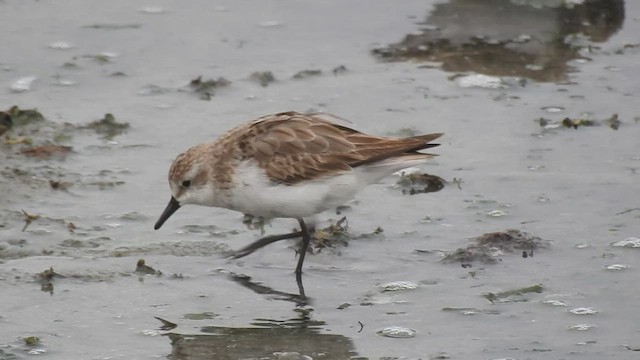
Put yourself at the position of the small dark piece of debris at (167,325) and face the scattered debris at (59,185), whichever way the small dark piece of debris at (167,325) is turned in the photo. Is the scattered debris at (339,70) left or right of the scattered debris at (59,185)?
right

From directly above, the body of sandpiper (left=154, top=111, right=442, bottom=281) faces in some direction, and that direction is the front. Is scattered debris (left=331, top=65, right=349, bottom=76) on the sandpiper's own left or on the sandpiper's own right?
on the sandpiper's own right

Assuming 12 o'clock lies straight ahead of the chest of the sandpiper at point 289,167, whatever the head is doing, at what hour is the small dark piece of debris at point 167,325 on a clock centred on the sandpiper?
The small dark piece of debris is roughly at 10 o'clock from the sandpiper.

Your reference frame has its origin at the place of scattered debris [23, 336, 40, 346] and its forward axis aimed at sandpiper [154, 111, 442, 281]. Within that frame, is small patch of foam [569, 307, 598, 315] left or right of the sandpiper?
right

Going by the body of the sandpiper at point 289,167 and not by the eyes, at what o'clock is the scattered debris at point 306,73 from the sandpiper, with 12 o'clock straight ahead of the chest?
The scattered debris is roughly at 3 o'clock from the sandpiper.

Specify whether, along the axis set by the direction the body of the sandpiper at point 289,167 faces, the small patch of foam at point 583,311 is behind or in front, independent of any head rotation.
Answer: behind

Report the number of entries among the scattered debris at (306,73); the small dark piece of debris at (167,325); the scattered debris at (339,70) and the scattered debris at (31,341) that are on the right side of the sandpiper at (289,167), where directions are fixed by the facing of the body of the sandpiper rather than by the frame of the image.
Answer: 2

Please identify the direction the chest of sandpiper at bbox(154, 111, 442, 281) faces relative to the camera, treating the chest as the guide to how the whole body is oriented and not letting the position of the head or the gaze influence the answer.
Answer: to the viewer's left

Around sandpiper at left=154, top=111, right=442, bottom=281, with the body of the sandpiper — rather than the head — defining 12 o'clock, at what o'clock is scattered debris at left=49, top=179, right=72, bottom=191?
The scattered debris is roughly at 1 o'clock from the sandpiper.

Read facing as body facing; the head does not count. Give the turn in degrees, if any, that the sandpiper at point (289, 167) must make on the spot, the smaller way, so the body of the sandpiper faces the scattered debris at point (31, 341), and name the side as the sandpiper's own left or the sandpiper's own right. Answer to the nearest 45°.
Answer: approximately 45° to the sandpiper's own left
